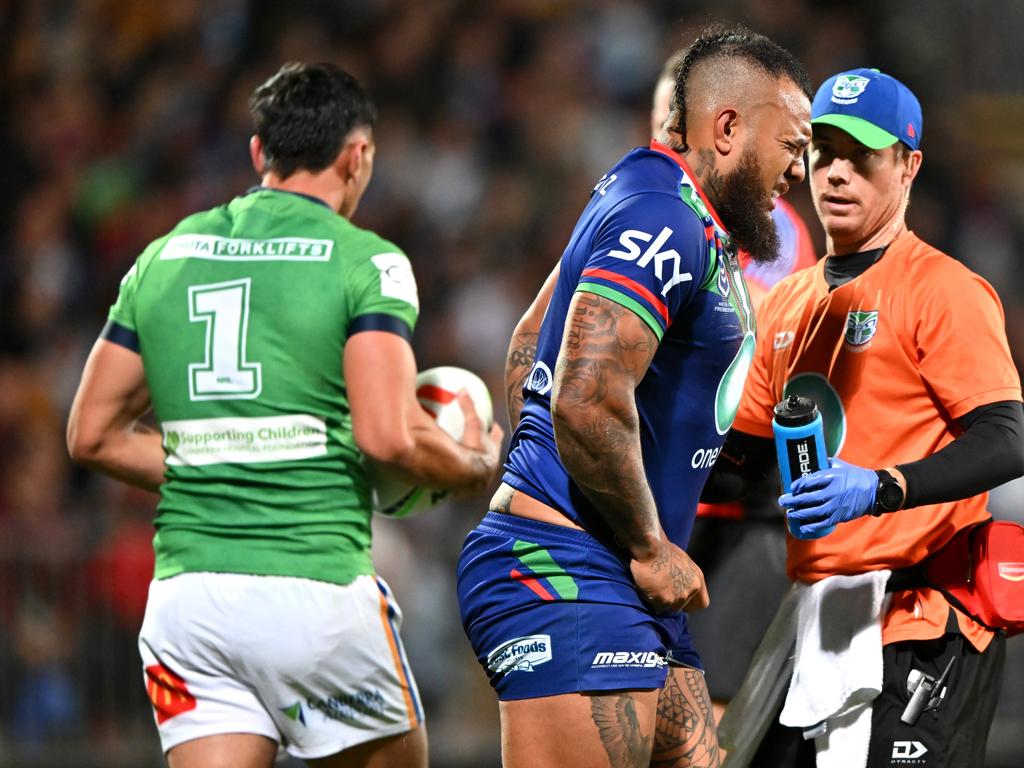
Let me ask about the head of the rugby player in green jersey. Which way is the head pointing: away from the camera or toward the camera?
away from the camera

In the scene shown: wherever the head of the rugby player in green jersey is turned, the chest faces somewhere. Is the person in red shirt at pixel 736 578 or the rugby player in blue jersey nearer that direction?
the person in red shirt

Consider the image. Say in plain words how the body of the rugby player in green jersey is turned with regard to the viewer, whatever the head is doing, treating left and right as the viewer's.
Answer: facing away from the viewer and to the right of the viewer

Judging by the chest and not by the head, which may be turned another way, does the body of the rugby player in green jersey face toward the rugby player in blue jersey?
no

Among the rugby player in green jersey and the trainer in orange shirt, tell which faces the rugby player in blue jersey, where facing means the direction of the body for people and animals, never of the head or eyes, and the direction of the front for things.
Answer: the trainer in orange shirt

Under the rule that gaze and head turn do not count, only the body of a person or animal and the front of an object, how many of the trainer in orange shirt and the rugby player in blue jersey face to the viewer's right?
1

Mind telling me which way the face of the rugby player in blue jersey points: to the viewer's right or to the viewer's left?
to the viewer's right

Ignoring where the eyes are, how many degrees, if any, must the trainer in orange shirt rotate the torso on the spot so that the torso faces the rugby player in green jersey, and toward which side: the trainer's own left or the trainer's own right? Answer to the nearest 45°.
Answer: approximately 45° to the trainer's own right

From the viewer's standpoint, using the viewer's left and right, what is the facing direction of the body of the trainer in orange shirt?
facing the viewer and to the left of the viewer

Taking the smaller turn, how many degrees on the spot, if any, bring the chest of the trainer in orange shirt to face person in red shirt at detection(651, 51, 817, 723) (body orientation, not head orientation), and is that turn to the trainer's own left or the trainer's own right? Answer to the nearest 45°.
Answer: approximately 90° to the trainer's own right

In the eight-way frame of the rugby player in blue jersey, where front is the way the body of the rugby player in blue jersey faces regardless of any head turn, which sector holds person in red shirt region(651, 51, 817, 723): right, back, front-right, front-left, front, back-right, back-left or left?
left

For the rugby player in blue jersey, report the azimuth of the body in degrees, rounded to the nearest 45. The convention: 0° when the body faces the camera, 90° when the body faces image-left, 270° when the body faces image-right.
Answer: approximately 270°

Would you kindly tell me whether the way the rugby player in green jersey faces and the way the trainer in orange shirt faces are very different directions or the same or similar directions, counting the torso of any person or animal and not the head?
very different directions
